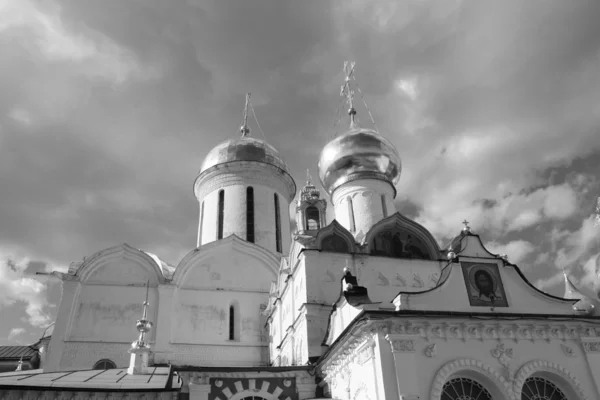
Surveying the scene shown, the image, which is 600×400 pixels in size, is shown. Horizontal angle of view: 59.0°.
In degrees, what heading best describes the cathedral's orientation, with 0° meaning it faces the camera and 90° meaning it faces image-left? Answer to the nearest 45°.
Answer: approximately 0°
